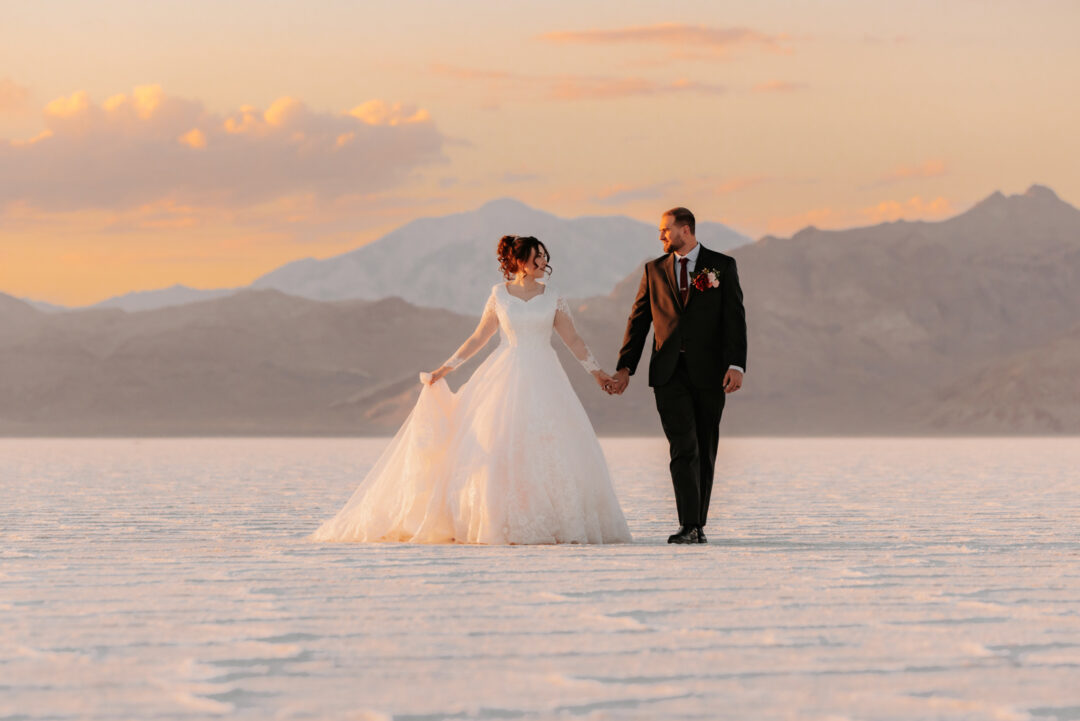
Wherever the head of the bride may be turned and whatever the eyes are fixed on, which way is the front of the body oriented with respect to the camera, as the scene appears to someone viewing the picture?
toward the camera

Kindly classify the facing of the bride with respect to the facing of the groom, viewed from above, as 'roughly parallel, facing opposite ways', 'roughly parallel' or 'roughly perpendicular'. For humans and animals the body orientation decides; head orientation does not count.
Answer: roughly parallel

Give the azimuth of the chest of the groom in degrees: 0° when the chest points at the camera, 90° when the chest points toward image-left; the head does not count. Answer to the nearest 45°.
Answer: approximately 0°

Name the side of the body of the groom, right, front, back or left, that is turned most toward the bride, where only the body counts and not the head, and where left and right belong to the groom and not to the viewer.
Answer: right

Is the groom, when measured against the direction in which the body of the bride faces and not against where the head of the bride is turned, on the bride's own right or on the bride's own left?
on the bride's own left

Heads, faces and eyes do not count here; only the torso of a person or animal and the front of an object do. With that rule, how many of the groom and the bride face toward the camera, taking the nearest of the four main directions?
2
